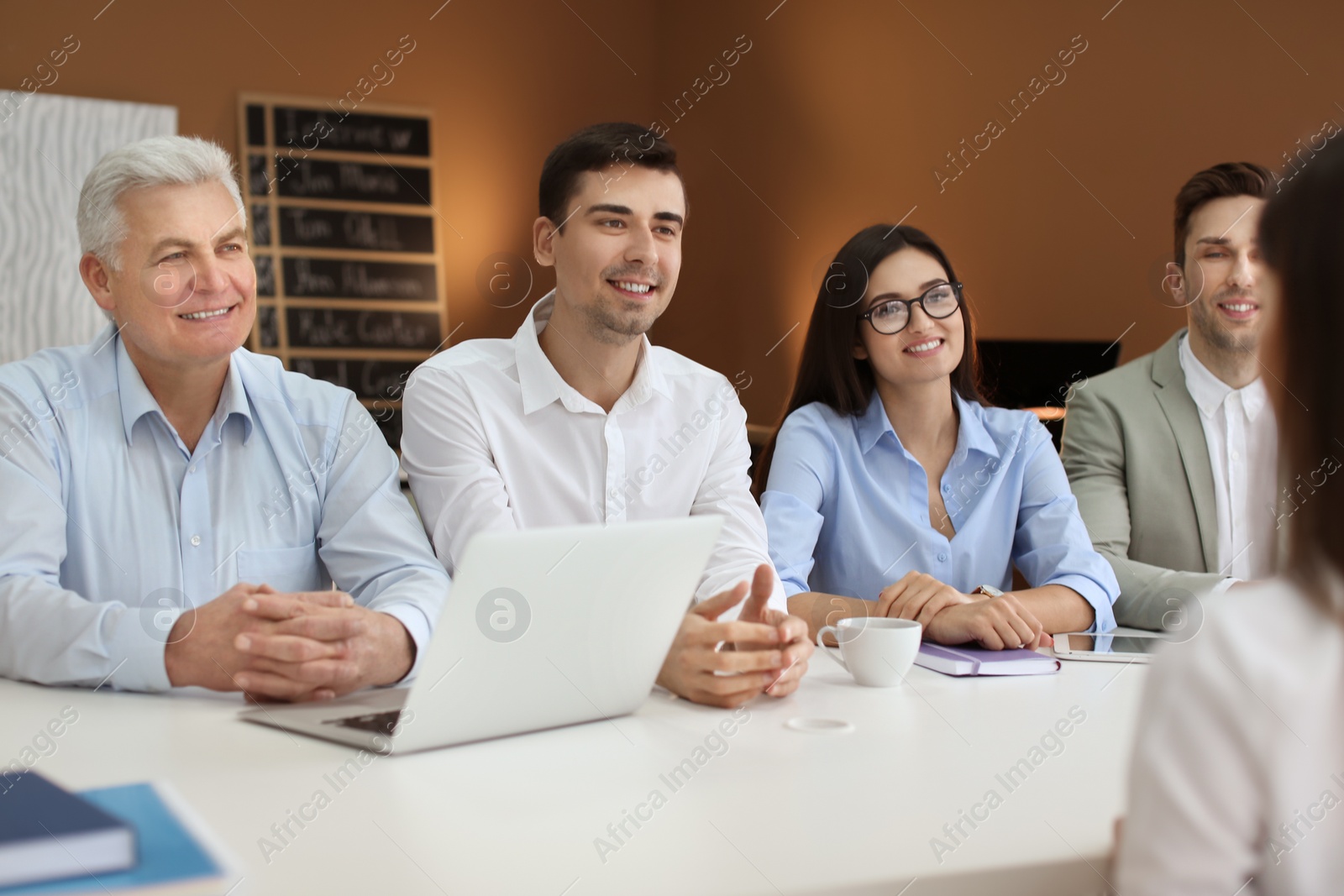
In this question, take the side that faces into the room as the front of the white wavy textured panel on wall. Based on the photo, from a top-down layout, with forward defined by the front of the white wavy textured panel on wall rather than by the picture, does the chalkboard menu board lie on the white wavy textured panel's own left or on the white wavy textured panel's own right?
on the white wavy textured panel's own left

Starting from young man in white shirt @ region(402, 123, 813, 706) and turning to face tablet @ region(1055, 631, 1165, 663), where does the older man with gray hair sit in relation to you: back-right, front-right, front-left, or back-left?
back-right

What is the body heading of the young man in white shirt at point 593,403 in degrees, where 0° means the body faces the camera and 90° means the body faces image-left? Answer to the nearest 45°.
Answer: approximately 315°

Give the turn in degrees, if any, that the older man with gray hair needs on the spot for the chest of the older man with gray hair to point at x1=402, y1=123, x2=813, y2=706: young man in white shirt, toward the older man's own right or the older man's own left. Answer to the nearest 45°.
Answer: approximately 45° to the older man's own left

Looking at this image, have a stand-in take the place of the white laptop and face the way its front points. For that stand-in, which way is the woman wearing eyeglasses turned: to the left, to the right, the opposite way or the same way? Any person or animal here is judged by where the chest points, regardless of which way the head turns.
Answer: the opposite way
